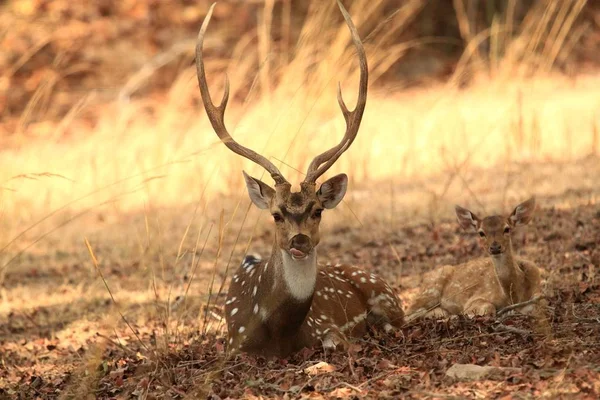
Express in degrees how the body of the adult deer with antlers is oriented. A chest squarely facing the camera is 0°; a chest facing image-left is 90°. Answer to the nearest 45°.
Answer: approximately 45°

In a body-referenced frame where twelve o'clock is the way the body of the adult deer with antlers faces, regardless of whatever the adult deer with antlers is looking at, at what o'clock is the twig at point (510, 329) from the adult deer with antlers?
The twig is roughly at 8 o'clock from the adult deer with antlers.

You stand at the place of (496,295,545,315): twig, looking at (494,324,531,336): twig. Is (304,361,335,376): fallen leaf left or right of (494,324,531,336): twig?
right
